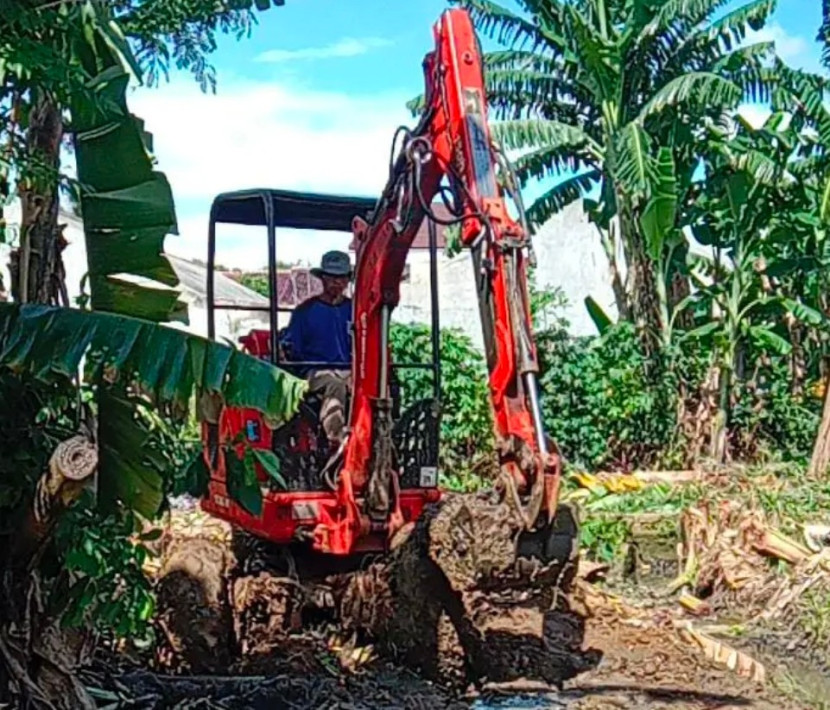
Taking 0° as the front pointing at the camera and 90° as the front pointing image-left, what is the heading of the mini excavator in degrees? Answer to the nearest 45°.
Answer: approximately 315°

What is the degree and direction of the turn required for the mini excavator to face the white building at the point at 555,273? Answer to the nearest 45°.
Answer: approximately 135° to its left

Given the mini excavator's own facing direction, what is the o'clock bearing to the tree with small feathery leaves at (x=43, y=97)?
The tree with small feathery leaves is roughly at 3 o'clock from the mini excavator.

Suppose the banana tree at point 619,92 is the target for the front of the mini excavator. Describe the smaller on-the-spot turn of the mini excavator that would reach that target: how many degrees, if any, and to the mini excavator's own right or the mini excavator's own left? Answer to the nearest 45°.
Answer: approximately 135° to the mini excavator's own left

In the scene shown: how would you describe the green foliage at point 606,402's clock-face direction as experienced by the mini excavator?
The green foliage is roughly at 8 o'clock from the mini excavator.

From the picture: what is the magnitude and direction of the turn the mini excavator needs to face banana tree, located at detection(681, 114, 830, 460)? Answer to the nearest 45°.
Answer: approximately 90° to its left
